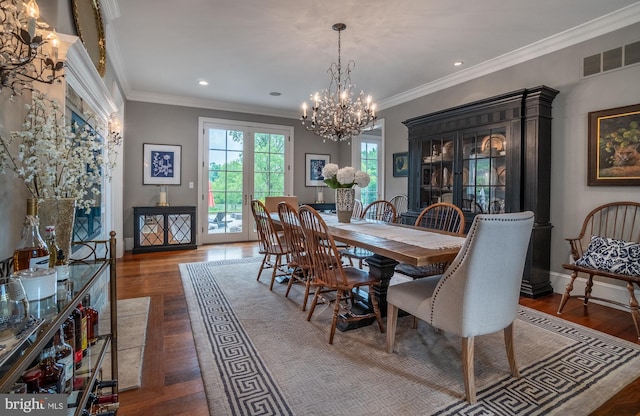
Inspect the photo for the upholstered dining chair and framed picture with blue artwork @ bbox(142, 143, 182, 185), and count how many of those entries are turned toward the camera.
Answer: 1

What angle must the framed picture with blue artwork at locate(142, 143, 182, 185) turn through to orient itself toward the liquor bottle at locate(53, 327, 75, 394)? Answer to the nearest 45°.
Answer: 0° — it already faces it

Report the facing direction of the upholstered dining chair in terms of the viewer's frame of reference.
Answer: facing away from the viewer and to the left of the viewer

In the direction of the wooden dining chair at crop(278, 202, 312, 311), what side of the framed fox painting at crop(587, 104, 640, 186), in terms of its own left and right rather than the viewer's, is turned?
front

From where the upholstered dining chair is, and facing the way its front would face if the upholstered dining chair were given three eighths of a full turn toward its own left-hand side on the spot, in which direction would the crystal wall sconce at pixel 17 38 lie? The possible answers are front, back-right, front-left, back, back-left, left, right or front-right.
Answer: front-right

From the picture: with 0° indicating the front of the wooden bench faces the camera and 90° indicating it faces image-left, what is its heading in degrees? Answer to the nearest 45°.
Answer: approximately 45°

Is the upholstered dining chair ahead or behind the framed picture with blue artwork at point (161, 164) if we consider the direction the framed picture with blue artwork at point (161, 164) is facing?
ahead

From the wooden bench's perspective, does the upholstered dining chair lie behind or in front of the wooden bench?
in front
